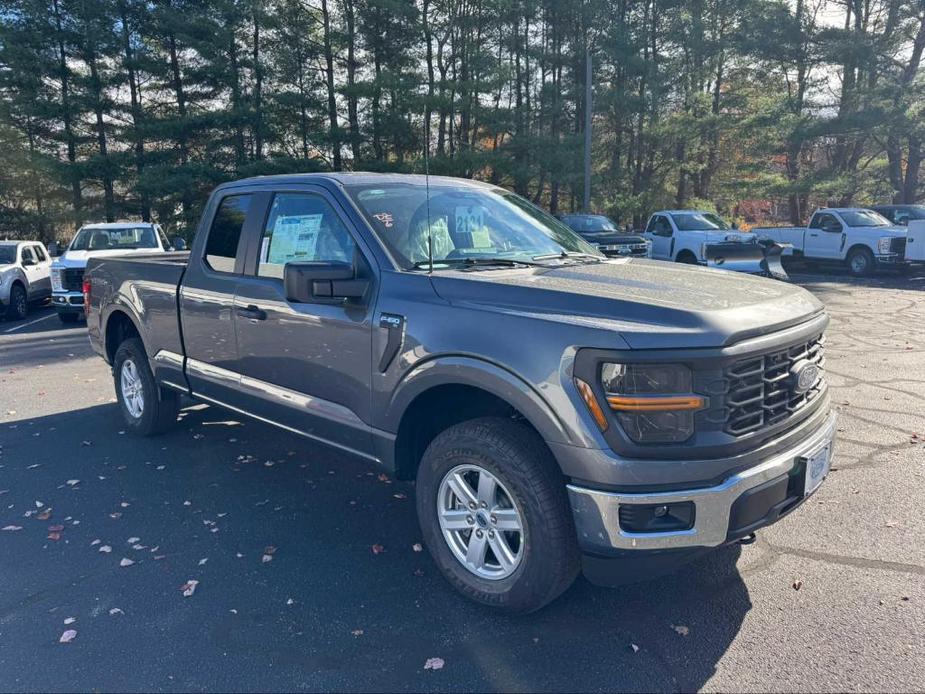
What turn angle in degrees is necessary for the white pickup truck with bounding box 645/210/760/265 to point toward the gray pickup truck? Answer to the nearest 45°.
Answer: approximately 45° to its right

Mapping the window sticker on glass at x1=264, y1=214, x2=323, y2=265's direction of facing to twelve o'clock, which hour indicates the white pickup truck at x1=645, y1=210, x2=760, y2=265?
The white pickup truck is roughly at 6 o'clock from the window sticker on glass.

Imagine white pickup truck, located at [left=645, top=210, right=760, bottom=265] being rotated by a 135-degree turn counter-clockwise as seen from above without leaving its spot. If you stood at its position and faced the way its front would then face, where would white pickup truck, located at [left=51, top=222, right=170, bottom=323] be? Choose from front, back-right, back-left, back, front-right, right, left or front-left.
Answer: back-left

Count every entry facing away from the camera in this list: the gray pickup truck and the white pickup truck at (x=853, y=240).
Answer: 0

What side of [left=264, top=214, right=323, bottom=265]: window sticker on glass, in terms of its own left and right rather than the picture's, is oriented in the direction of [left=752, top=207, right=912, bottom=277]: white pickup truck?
back

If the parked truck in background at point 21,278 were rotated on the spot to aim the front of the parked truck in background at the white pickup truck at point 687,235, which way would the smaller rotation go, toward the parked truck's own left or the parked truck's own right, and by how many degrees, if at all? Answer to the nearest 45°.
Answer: approximately 135° to the parked truck's own left

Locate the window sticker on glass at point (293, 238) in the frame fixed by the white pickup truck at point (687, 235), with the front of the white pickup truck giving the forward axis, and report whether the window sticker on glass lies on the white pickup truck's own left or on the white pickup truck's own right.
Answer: on the white pickup truck's own right

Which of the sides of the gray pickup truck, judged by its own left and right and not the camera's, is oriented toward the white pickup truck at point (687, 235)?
left

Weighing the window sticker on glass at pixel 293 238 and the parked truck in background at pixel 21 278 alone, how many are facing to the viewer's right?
0

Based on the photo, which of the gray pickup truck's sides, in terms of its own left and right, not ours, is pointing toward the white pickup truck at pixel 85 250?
back

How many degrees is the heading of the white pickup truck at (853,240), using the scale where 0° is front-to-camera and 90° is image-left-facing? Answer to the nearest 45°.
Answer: approximately 315°

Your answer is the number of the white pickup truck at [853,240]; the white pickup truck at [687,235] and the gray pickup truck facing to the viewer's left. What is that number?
0

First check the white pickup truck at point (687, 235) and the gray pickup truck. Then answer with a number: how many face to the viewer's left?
0

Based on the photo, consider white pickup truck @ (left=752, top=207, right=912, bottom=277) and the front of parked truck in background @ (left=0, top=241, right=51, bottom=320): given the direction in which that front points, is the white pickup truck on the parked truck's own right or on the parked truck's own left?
on the parked truck's own left

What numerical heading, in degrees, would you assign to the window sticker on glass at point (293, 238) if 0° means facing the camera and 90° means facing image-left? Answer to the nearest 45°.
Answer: approximately 45°
